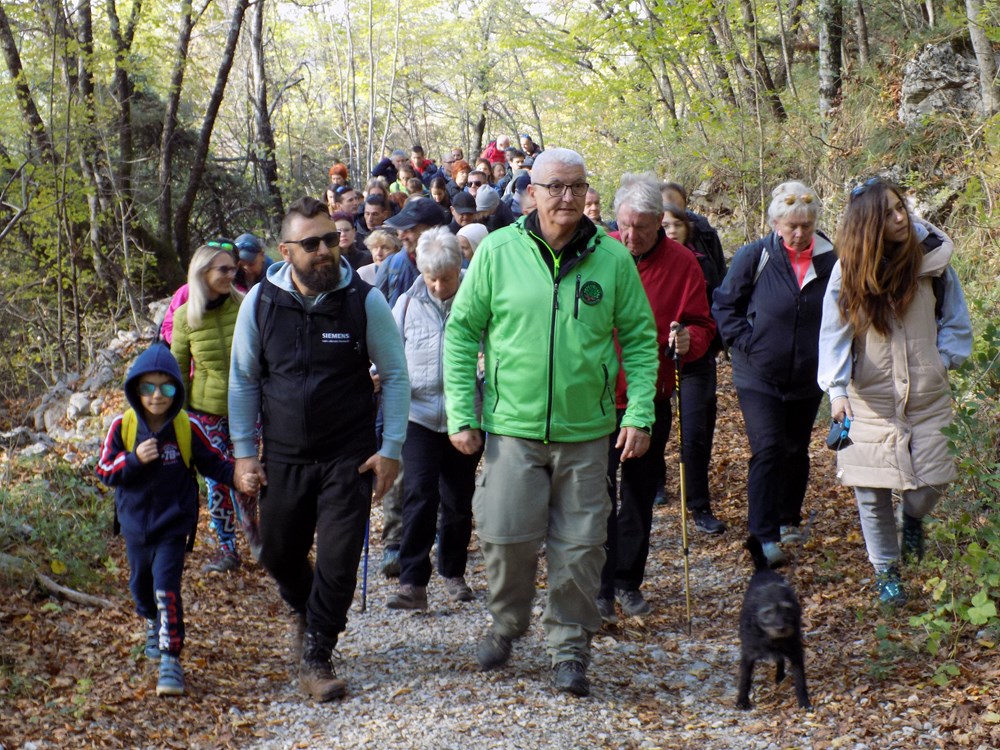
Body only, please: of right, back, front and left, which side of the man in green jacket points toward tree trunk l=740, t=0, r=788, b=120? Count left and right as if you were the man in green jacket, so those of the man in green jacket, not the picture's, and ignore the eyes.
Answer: back

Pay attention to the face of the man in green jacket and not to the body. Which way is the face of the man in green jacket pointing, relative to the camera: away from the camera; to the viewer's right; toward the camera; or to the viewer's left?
toward the camera

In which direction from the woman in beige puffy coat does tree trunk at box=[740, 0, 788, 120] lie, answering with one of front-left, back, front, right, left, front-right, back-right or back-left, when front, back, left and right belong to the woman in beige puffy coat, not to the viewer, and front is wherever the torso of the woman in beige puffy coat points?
back

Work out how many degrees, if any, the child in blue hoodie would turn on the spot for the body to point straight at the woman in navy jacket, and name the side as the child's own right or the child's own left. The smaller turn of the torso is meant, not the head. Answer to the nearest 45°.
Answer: approximately 90° to the child's own left

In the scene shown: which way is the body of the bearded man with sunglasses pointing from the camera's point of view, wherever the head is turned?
toward the camera

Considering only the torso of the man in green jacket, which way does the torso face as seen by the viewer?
toward the camera

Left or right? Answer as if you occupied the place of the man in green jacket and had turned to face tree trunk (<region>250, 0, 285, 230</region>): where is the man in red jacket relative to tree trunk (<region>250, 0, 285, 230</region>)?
right

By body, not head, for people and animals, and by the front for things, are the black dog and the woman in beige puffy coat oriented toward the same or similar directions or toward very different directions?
same or similar directions

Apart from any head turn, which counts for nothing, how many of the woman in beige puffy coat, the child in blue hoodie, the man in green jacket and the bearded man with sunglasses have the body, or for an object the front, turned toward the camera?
4

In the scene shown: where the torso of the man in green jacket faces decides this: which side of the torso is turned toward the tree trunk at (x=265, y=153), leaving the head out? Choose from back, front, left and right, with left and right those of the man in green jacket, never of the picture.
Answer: back

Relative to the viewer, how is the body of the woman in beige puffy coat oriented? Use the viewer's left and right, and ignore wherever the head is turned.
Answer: facing the viewer

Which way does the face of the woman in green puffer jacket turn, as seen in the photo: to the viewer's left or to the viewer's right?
to the viewer's right
